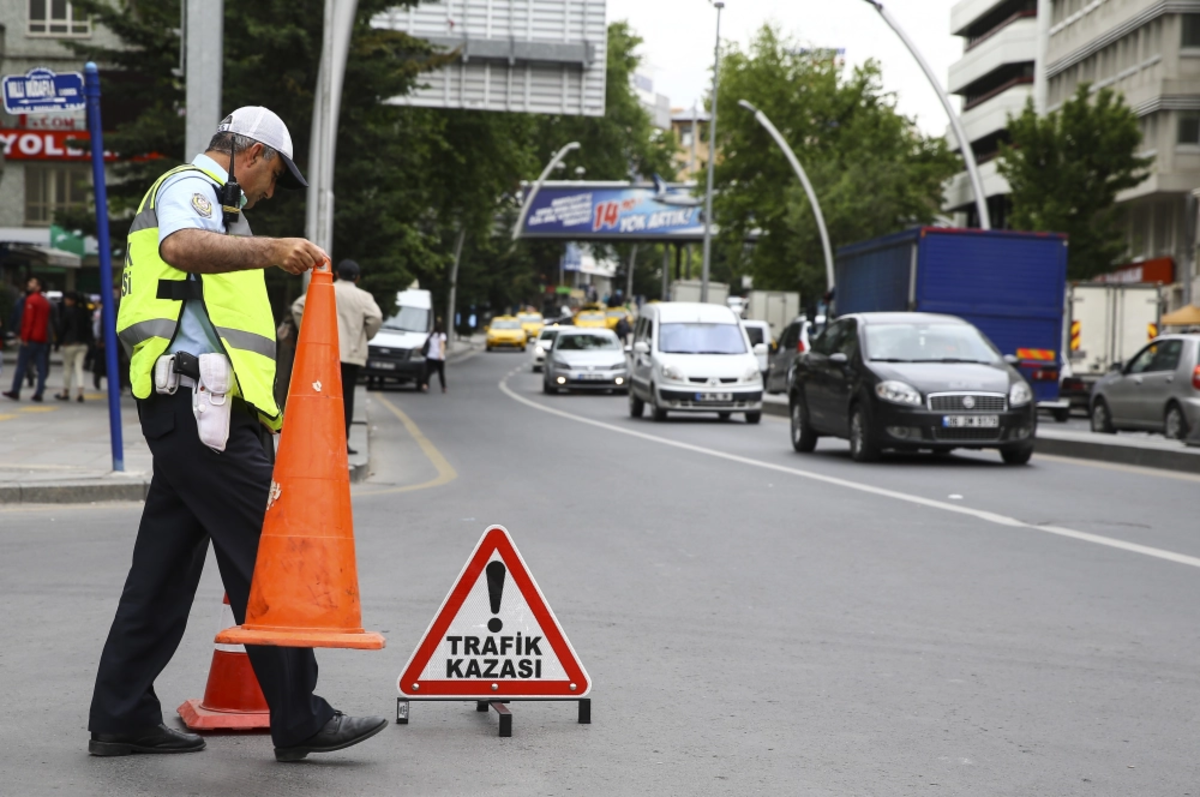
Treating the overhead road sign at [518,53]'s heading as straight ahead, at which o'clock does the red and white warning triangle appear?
The red and white warning triangle is roughly at 6 o'clock from the overhead road sign.

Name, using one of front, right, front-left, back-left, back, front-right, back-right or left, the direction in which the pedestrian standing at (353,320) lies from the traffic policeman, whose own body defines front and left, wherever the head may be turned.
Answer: left

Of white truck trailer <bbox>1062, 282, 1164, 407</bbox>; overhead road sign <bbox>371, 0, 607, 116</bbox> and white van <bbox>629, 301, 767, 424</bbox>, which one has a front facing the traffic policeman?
the white van

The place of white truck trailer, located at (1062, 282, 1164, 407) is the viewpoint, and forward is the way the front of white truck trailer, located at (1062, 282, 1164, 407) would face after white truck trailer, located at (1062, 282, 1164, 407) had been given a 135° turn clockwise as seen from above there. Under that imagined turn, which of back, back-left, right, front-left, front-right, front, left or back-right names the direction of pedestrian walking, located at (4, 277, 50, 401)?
right

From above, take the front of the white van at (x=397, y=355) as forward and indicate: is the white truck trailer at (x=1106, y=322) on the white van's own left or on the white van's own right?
on the white van's own left

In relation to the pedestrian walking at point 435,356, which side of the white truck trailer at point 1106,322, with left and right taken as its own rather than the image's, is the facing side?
left

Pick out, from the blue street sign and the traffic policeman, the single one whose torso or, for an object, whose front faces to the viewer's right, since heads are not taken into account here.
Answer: the traffic policeman

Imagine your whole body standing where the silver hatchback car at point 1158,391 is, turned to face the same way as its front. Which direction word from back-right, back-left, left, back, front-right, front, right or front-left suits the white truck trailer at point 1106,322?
front-right

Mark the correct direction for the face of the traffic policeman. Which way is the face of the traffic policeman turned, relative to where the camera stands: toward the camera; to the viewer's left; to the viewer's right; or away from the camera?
to the viewer's right

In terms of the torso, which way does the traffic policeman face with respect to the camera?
to the viewer's right

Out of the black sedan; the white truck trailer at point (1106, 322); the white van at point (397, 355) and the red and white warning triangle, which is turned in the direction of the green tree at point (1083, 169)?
the white truck trailer

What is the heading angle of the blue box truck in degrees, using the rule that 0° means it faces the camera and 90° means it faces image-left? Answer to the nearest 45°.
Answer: approximately 135°
